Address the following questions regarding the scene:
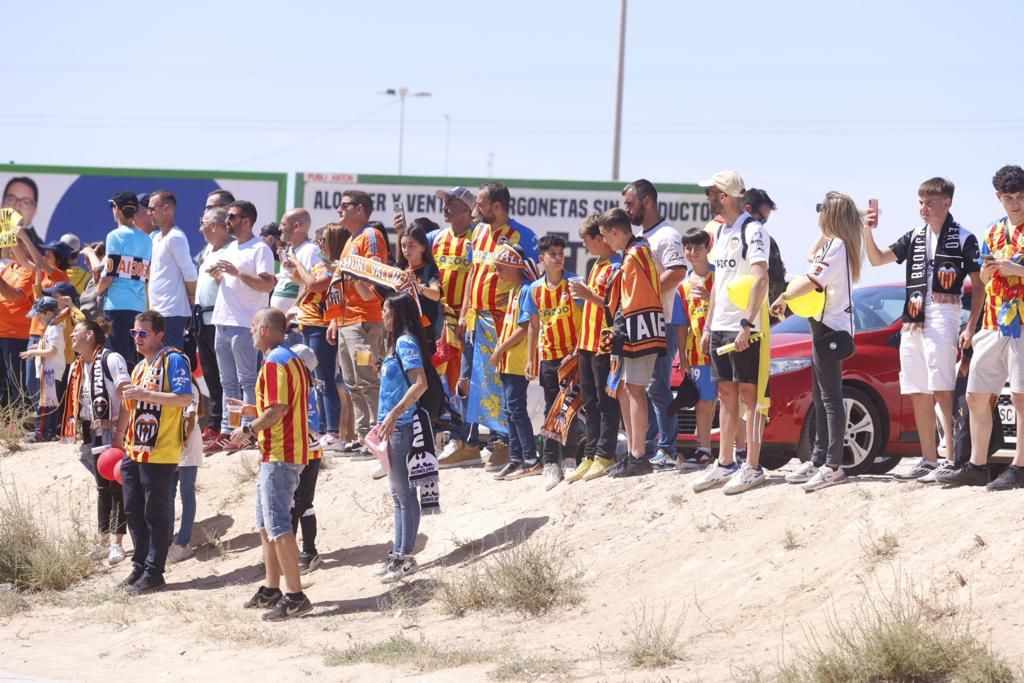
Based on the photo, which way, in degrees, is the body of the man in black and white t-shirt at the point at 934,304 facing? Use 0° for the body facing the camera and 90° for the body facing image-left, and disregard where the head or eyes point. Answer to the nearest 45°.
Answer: approximately 45°

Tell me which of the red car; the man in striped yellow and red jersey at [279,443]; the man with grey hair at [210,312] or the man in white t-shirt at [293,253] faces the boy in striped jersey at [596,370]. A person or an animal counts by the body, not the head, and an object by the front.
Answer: the red car

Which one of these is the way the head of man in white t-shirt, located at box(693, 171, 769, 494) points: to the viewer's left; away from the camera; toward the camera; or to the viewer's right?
to the viewer's left

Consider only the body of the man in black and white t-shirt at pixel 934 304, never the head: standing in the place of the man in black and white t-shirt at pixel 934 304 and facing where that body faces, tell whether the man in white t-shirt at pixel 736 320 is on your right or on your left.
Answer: on your right

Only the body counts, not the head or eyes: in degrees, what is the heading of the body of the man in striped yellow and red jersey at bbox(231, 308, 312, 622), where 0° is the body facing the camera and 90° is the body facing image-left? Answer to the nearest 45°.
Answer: approximately 90°

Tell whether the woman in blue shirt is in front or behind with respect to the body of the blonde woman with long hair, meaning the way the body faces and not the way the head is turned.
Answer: in front
